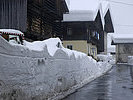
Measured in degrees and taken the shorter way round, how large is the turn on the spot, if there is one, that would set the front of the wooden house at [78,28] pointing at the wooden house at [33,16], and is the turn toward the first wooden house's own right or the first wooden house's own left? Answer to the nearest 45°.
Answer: approximately 45° to the first wooden house's own right
